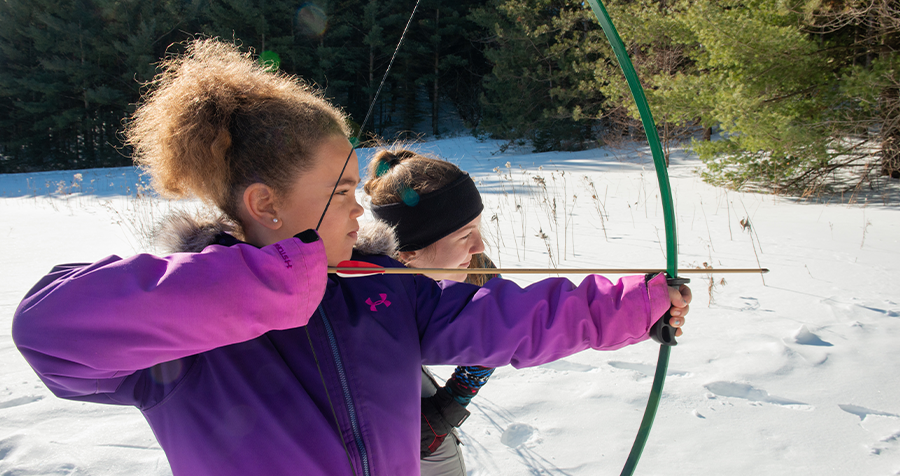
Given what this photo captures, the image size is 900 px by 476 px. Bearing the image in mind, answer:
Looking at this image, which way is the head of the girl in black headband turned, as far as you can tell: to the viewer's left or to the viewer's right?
to the viewer's right

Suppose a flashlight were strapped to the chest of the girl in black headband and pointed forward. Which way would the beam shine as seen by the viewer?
to the viewer's right
